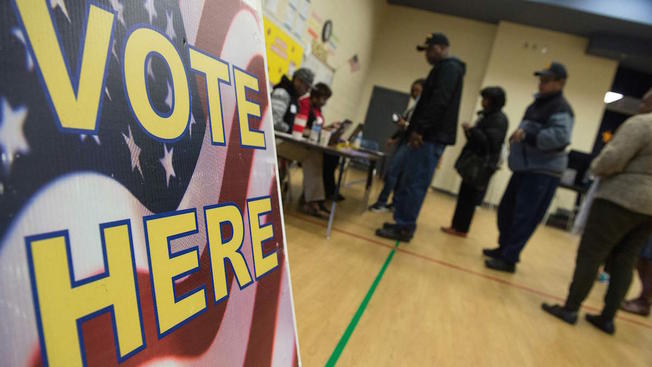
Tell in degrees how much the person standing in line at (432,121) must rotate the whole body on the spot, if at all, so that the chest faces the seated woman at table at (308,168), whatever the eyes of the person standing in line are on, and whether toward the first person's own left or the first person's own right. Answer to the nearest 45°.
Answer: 0° — they already face them

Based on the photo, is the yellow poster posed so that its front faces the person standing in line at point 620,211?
yes

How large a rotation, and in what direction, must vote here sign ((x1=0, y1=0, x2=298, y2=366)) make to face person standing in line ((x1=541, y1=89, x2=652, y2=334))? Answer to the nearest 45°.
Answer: approximately 45° to its left

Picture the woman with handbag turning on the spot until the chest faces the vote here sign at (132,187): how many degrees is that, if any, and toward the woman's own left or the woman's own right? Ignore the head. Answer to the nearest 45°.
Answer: approximately 90° to the woman's own left

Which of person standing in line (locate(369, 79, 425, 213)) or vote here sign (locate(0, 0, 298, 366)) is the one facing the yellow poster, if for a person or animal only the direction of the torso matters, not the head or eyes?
the person standing in line

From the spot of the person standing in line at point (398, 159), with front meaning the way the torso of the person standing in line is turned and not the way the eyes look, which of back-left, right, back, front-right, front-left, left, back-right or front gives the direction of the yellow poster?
front

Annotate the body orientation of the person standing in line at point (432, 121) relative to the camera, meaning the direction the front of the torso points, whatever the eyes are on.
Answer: to the viewer's left

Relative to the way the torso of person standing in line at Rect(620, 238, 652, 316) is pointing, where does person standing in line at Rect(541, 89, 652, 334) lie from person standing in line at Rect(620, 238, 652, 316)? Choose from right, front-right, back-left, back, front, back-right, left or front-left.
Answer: left

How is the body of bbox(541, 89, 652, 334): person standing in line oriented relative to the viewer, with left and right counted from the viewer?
facing away from the viewer and to the left of the viewer

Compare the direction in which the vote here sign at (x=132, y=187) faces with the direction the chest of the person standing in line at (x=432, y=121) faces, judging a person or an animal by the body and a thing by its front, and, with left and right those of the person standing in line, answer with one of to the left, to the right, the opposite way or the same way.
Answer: the opposite way

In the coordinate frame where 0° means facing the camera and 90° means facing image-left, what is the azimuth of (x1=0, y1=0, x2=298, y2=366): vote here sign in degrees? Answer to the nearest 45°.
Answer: approximately 315°
